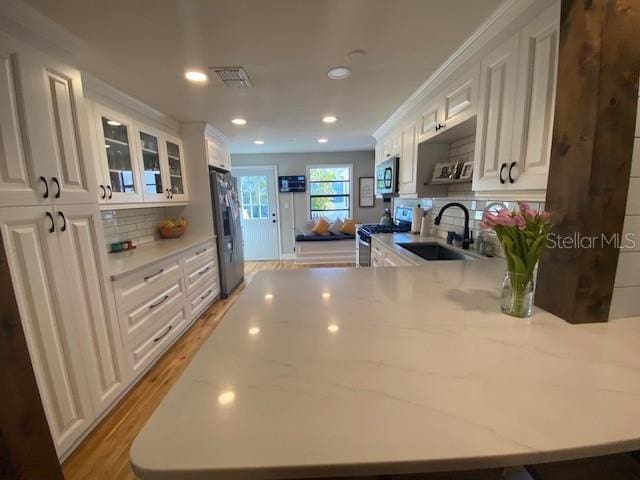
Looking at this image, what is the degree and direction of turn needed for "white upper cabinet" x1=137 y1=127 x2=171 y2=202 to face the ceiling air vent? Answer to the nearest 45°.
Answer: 0° — it already faces it

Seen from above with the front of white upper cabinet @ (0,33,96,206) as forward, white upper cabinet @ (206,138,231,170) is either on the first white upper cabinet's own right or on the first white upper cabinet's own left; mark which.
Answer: on the first white upper cabinet's own left

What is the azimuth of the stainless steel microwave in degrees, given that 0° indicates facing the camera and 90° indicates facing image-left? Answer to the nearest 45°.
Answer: approximately 90°

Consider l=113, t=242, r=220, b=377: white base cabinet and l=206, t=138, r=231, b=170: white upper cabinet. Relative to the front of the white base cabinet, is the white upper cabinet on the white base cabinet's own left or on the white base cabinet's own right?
on the white base cabinet's own left

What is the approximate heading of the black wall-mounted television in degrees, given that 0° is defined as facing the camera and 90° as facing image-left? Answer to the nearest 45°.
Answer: approximately 0°

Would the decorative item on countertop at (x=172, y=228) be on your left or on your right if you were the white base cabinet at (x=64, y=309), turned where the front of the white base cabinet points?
on your left

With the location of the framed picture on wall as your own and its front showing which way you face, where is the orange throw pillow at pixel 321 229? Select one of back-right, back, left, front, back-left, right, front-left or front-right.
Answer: front-right

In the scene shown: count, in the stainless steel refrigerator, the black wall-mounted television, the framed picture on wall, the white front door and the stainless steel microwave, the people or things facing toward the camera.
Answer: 3

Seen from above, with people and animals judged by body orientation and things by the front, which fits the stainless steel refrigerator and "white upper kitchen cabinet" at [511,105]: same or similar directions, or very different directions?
very different directions

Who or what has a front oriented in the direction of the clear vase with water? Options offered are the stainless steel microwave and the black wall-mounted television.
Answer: the black wall-mounted television

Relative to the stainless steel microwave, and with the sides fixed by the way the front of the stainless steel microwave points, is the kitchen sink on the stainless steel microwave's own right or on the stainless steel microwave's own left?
on the stainless steel microwave's own left

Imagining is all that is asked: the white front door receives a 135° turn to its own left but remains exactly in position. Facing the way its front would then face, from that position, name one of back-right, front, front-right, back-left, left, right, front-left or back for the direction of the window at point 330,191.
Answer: front-right
